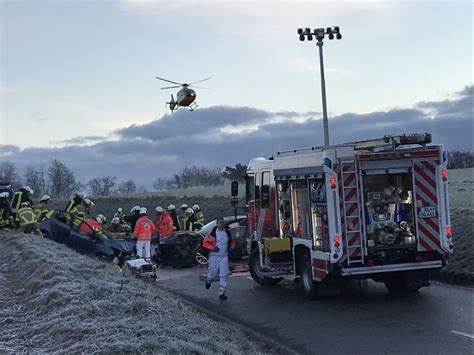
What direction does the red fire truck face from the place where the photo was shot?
facing away from the viewer and to the left of the viewer

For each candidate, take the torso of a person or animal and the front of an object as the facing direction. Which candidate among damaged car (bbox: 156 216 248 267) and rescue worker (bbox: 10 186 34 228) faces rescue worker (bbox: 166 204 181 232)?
rescue worker (bbox: 10 186 34 228)

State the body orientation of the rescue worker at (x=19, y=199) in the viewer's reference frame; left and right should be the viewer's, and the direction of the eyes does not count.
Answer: facing to the right of the viewer

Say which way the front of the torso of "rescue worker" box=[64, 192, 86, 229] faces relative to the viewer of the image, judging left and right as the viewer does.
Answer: facing to the right of the viewer

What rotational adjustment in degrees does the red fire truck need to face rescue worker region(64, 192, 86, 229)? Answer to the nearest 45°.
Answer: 0° — it already faces them

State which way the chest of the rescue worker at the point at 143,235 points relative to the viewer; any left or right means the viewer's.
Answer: facing away from the viewer

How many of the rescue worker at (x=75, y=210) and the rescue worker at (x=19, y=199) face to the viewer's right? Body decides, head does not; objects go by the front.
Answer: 2
